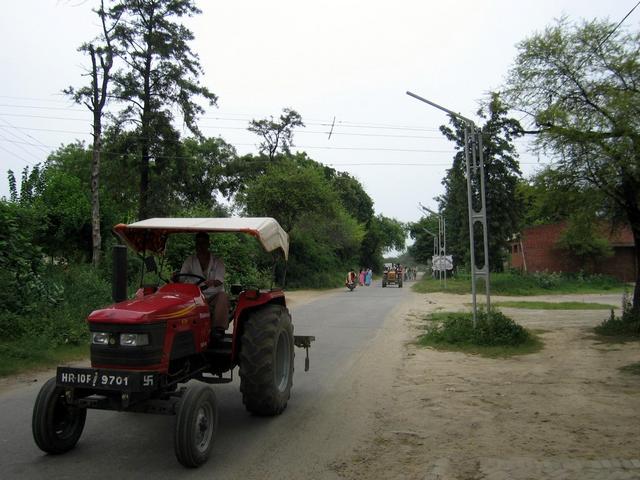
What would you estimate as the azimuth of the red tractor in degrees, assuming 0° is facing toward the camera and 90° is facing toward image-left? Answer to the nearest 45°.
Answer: approximately 45°

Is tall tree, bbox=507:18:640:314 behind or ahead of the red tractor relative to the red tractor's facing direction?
behind

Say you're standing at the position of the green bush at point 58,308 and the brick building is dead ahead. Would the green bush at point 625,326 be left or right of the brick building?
right

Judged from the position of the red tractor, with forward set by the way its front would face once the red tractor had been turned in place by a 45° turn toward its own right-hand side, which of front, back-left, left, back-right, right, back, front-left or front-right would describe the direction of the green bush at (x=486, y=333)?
back-right

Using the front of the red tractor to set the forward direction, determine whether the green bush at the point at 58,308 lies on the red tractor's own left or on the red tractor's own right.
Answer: on the red tractor's own right

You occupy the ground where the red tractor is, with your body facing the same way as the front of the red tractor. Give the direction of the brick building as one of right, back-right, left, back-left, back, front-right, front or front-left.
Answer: back

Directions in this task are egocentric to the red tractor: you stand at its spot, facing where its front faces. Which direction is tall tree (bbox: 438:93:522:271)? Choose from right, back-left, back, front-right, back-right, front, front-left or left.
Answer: back
